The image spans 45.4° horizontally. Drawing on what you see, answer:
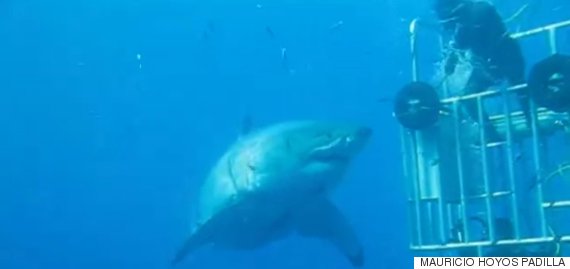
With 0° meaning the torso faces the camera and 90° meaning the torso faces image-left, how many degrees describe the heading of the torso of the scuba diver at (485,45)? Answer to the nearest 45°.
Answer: approximately 90°

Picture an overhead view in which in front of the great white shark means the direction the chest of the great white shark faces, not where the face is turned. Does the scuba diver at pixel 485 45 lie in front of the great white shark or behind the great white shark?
in front

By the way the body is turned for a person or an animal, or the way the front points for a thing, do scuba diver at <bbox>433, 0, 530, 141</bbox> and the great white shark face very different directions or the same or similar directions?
very different directions

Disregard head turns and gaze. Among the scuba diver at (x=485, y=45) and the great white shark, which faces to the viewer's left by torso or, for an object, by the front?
the scuba diver

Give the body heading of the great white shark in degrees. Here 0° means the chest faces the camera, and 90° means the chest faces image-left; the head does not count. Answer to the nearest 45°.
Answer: approximately 315°

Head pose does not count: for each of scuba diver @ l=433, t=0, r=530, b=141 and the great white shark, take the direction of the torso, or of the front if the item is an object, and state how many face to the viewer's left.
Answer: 1

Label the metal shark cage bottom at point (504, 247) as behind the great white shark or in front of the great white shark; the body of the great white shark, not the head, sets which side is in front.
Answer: in front
